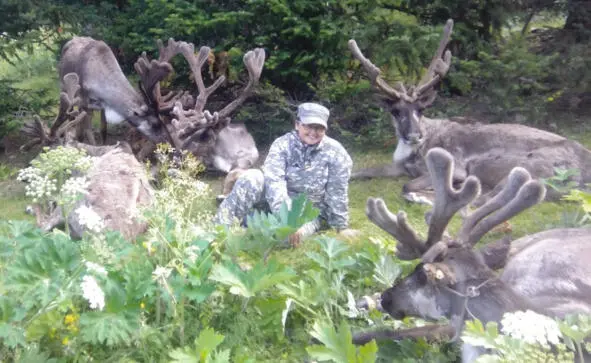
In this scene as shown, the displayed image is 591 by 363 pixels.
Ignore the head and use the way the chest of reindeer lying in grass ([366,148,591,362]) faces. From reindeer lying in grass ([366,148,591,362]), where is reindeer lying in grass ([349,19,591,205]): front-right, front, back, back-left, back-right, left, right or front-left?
right

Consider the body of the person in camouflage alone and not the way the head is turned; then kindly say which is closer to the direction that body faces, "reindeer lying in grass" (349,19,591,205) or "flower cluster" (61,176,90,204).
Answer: the flower cluster

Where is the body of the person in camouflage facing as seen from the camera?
toward the camera

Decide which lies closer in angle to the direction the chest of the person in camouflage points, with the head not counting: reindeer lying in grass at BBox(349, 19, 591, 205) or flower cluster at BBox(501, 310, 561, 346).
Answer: the flower cluster

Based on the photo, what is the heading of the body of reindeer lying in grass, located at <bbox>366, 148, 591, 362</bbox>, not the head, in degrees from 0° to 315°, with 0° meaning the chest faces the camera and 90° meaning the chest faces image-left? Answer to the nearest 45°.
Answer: approximately 90°

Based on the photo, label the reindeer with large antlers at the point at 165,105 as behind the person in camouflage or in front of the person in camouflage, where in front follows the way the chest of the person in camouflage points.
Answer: behind

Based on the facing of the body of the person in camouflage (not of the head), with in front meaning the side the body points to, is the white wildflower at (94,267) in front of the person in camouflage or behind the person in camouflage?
in front

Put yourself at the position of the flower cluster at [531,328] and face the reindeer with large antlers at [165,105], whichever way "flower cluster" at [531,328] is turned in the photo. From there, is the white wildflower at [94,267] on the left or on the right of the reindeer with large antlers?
left

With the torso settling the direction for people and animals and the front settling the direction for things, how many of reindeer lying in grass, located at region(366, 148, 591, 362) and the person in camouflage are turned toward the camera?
1
